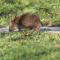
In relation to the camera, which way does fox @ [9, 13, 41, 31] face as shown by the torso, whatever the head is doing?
to the viewer's left
